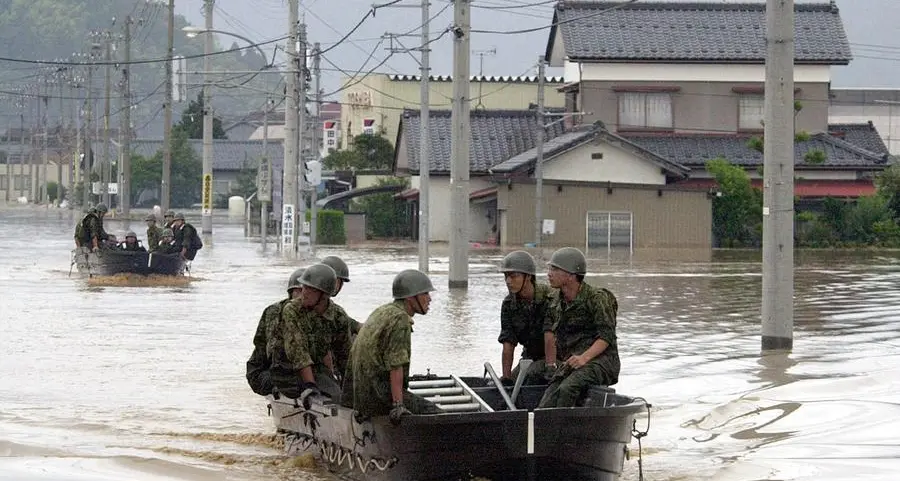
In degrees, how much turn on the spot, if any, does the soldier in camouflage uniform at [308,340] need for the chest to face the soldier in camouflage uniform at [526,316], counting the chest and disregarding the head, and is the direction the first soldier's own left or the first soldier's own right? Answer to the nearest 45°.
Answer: approximately 45° to the first soldier's own left

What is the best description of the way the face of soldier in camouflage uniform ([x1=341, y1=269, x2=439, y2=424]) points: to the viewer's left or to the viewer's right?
to the viewer's right

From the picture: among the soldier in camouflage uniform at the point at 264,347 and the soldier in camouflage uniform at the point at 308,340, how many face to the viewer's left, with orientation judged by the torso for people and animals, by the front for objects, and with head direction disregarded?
0

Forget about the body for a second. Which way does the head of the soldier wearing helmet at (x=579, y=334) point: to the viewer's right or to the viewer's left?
to the viewer's left

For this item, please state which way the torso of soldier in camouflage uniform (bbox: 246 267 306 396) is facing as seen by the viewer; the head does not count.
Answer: to the viewer's right

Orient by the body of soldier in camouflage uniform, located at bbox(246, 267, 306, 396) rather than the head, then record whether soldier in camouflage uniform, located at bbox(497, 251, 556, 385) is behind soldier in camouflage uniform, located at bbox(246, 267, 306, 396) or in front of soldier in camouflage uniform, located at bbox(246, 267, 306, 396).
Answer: in front

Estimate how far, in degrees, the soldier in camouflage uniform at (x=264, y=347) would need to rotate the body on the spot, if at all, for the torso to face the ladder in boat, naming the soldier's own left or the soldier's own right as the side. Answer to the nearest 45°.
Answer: approximately 45° to the soldier's own right

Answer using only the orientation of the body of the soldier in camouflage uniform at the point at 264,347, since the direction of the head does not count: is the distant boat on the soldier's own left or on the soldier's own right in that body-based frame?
on the soldier's own left

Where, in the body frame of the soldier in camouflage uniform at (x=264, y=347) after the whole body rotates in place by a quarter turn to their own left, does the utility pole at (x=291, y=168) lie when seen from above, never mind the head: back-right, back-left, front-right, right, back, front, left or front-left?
front

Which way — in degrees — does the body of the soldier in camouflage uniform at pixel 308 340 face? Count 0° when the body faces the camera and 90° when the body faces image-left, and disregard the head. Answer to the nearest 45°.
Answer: approximately 315°
